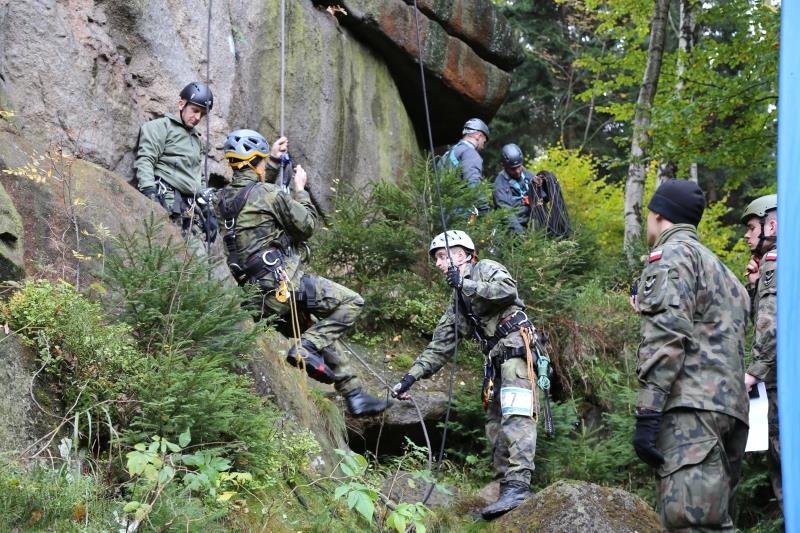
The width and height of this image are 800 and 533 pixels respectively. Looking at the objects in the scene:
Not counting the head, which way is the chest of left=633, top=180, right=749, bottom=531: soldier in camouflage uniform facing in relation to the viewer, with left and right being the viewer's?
facing away from the viewer and to the left of the viewer

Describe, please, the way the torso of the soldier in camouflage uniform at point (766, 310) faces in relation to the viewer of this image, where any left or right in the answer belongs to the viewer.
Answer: facing to the left of the viewer

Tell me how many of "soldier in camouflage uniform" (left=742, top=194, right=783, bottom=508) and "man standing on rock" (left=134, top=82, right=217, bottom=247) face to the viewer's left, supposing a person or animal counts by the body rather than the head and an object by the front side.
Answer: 1

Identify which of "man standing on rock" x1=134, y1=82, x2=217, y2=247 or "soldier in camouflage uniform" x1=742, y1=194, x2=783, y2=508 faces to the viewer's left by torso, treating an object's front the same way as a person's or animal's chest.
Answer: the soldier in camouflage uniform

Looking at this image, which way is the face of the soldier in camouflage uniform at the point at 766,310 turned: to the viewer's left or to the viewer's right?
to the viewer's left

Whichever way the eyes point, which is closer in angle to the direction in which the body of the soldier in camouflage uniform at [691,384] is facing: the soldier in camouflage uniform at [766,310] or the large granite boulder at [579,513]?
the large granite boulder

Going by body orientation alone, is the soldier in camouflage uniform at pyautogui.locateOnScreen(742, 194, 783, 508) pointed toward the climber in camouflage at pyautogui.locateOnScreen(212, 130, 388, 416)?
yes

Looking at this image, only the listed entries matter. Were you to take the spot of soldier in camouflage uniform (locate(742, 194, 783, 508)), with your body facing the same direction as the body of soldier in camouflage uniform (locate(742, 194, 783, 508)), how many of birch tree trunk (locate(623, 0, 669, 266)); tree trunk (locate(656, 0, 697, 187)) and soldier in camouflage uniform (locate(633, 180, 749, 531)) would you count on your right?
2

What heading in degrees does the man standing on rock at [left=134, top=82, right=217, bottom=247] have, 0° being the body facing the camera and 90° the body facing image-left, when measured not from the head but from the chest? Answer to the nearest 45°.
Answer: approximately 315°

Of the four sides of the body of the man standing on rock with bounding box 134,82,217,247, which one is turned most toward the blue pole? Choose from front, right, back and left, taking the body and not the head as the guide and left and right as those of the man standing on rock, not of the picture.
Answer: front

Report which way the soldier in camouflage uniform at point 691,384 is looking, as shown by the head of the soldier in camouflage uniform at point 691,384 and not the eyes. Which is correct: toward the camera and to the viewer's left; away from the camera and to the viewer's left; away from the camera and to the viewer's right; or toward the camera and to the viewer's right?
away from the camera and to the viewer's left

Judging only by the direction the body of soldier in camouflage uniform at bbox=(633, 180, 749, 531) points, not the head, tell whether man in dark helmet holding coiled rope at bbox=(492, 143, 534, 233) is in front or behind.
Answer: in front

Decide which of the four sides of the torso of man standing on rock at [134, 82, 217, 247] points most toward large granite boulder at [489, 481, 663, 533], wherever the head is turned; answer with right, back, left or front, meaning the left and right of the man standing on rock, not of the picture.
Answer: front

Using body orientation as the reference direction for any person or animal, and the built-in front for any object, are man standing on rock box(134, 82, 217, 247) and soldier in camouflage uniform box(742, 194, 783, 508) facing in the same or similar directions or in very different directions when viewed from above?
very different directions
